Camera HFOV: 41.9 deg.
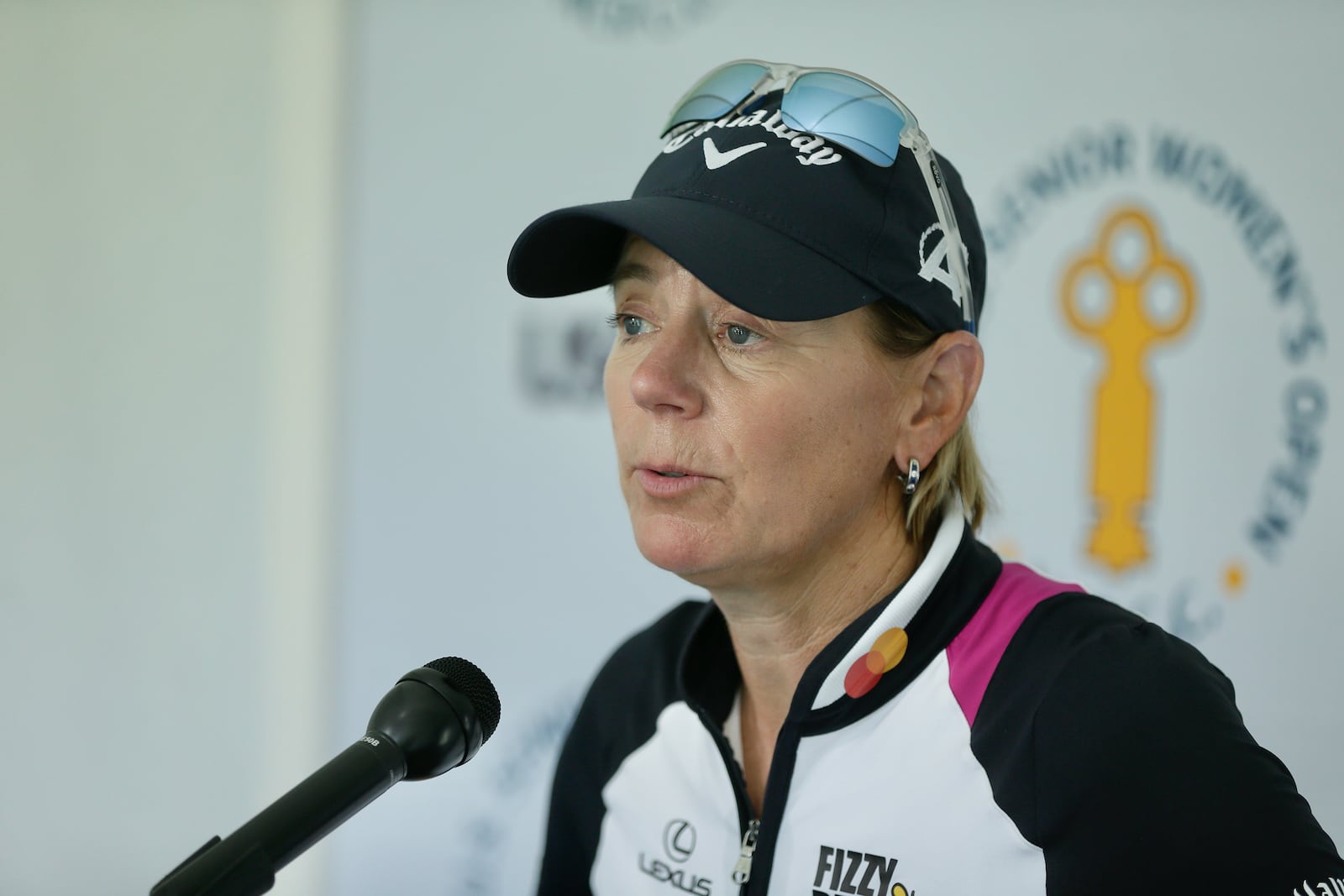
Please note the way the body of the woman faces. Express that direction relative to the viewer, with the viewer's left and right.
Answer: facing the viewer and to the left of the viewer

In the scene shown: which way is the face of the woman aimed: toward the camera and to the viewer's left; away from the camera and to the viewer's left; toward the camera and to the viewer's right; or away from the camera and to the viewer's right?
toward the camera and to the viewer's left
